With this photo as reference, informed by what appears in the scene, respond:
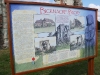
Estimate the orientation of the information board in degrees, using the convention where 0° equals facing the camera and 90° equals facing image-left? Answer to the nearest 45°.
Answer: approximately 315°
